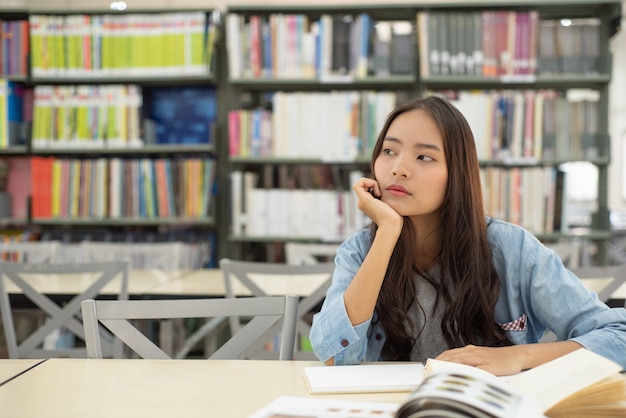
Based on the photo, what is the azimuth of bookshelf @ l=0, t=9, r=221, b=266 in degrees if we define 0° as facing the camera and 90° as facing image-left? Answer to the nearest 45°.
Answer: approximately 0°

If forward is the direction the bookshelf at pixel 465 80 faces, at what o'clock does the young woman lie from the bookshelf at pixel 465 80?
The young woman is roughly at 12 o'clock from the bookshelf.

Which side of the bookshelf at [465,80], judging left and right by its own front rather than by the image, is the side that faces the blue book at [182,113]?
right

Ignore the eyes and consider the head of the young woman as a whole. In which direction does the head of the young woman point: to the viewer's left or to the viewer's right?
to the viewer's left

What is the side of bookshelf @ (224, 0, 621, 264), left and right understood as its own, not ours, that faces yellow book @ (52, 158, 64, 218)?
right

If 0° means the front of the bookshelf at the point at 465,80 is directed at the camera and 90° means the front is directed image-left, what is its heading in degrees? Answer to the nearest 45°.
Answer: approximately 0°

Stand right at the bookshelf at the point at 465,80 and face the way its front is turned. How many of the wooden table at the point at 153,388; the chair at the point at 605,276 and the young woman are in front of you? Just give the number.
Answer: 3

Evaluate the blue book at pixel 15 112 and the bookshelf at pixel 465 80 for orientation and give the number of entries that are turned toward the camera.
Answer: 2

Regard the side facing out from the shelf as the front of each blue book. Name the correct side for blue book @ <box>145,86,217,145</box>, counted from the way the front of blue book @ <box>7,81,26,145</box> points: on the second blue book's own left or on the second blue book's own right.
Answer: on the second blue book's own left

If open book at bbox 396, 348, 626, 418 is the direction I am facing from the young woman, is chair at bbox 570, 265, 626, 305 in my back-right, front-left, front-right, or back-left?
back-left
